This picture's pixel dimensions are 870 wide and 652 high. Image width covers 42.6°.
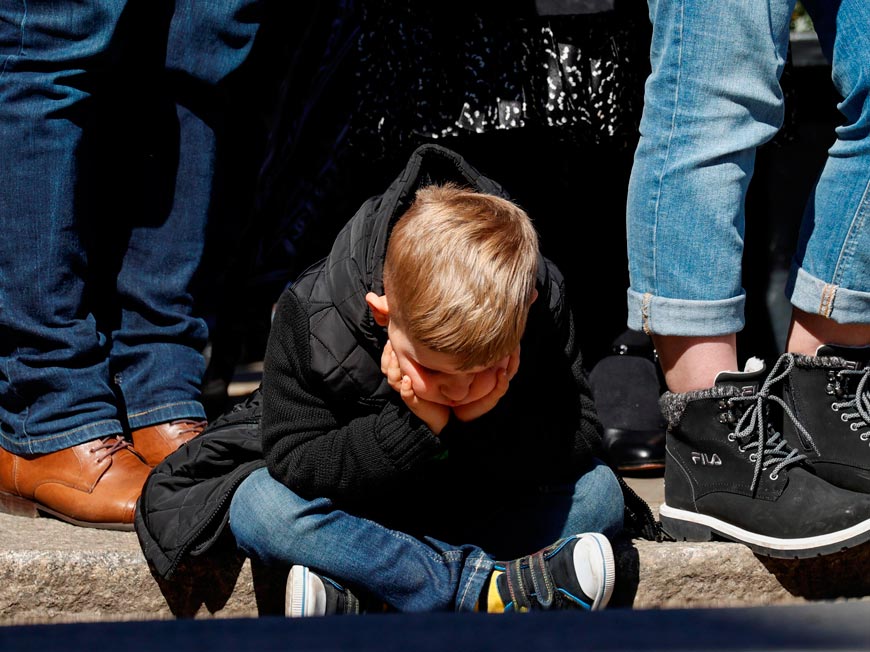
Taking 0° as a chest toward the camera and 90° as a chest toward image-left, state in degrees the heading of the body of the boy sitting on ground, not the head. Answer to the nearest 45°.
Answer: approximately 0°
